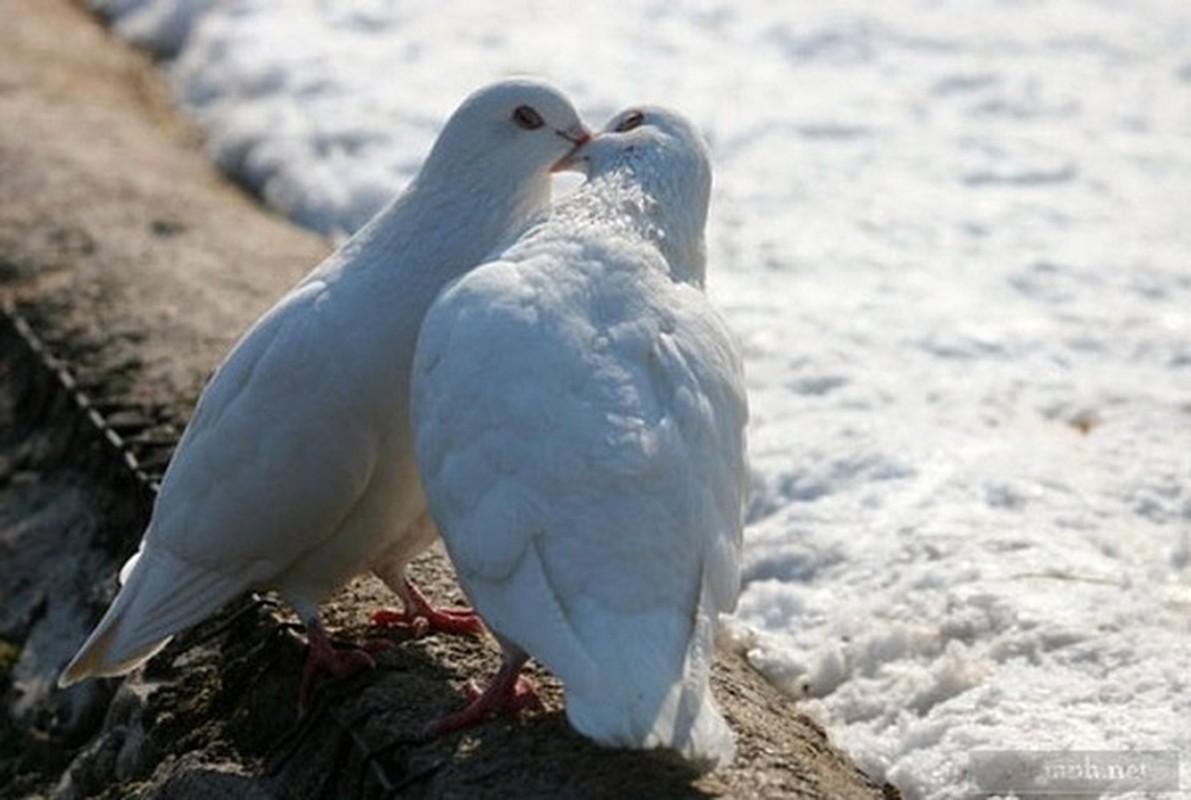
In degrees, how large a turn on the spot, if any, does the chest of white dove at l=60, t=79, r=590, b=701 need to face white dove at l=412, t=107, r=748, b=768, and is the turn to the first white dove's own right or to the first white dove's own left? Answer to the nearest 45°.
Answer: approximately 45° to the first white dove's own right

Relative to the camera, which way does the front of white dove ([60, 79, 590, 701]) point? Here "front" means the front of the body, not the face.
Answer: to the viewer's right
